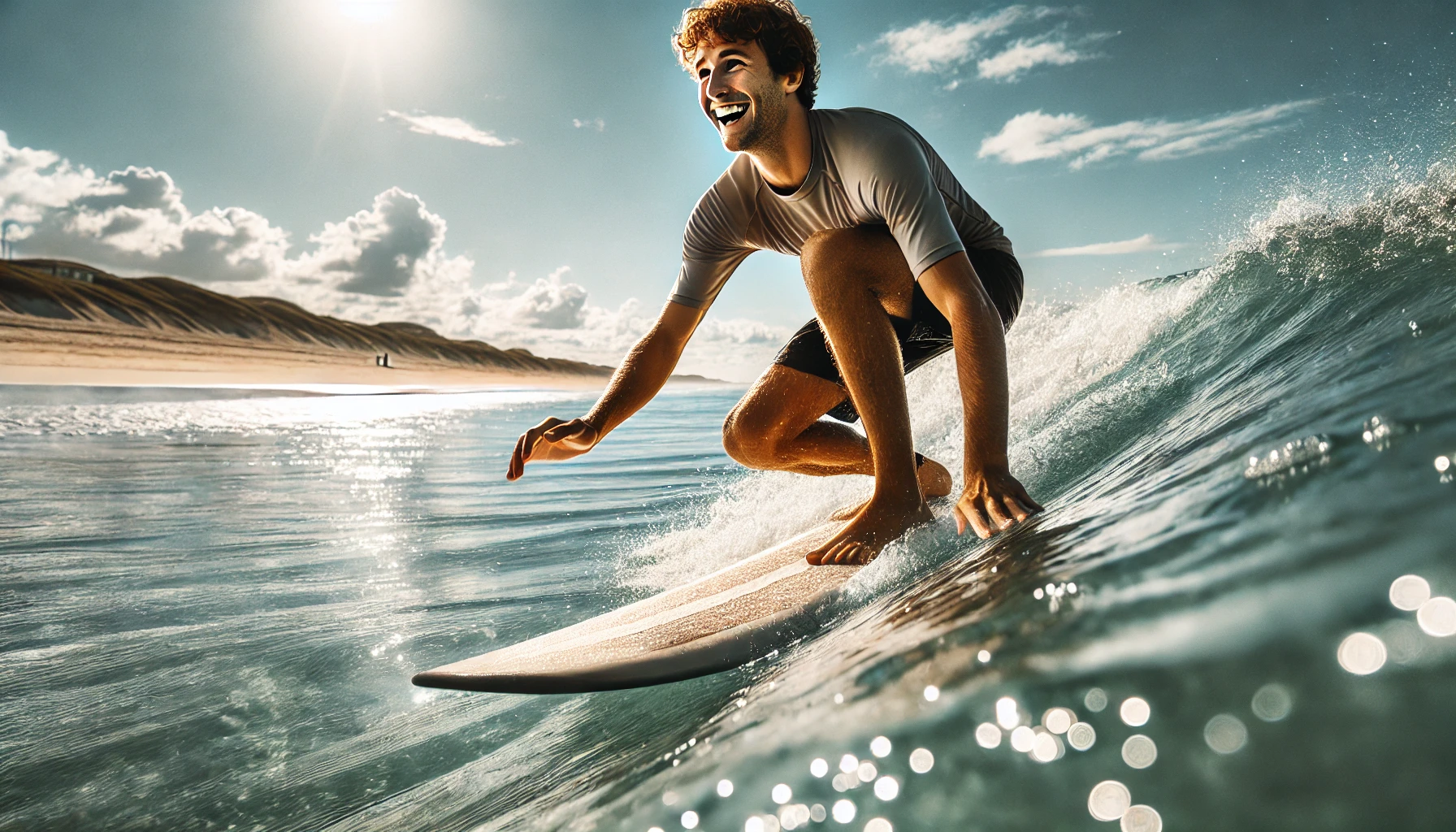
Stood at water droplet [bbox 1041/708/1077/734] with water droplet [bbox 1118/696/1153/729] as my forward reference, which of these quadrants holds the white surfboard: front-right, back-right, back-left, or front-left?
back-left

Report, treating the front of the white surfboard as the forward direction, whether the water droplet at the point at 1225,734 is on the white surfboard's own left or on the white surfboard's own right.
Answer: on the white surfboard's own left

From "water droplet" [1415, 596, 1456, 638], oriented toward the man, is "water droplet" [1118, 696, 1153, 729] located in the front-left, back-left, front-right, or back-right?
front-left

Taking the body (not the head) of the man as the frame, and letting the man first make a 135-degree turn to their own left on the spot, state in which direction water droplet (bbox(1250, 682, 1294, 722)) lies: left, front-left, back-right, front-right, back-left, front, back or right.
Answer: right

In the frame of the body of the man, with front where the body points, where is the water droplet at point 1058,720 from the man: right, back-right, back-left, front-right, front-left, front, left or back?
front-left

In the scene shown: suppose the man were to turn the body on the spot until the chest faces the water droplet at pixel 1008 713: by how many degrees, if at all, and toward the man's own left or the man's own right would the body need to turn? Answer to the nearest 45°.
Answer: approximately 45° to the man's own left

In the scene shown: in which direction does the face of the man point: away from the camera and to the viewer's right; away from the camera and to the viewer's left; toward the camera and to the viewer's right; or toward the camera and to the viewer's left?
toward the camera and to the viewer's left

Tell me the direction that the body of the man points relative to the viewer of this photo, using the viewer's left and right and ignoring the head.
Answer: facing the viewer and to the left of the viewer
